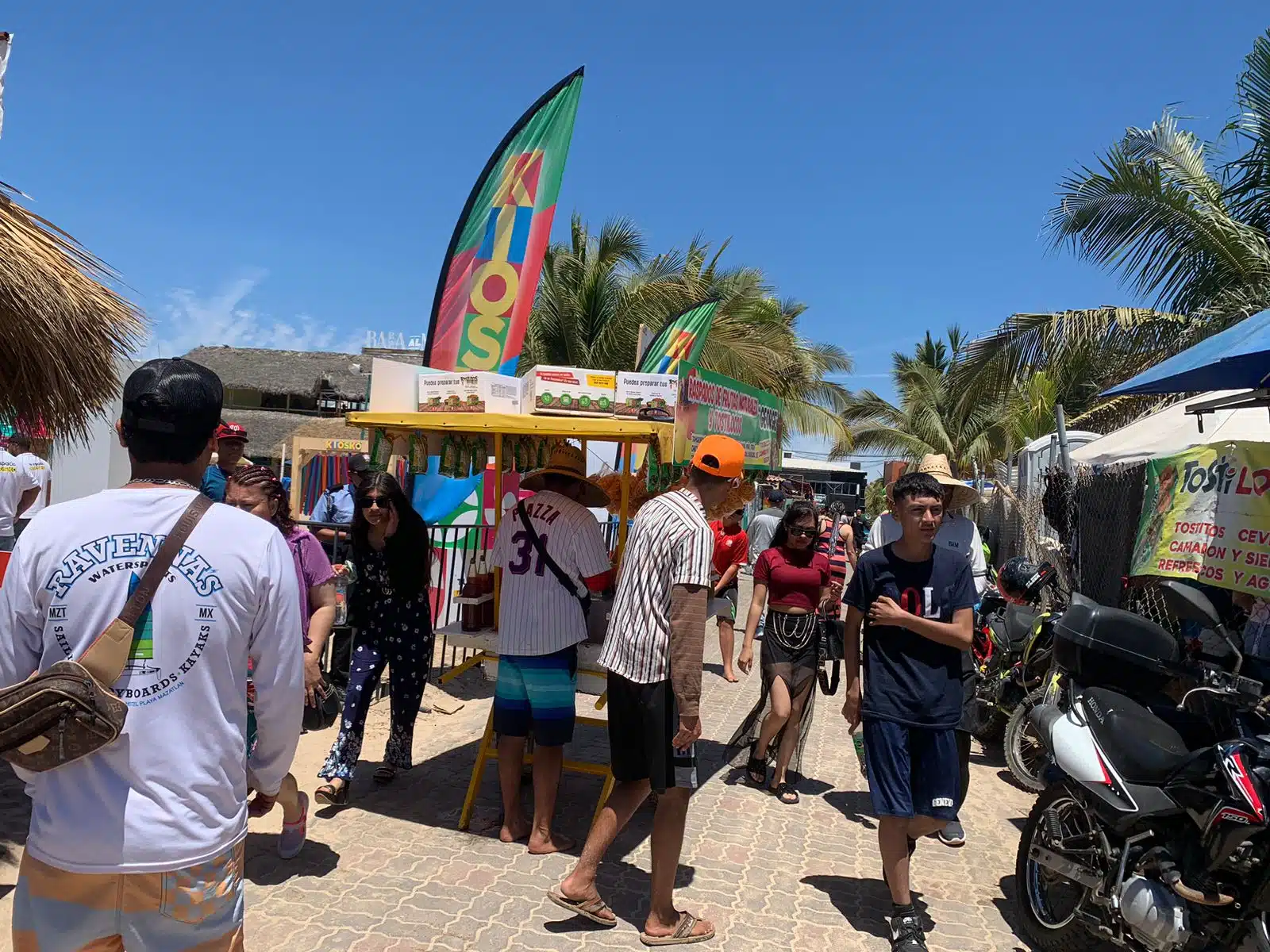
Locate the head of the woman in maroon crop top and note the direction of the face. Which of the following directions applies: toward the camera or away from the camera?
toward the camera

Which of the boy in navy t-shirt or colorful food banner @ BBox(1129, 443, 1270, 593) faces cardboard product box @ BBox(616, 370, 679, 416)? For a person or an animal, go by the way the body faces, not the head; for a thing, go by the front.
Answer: the colorful food banner

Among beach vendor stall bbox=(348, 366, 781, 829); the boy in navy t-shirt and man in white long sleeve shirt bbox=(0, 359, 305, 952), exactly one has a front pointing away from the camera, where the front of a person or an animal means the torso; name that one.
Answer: the man in white long sleeve shirt

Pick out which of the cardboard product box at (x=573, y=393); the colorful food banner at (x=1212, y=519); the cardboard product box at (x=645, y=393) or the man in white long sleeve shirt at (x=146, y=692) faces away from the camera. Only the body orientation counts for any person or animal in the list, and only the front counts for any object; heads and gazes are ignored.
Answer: the man in white long sleeve shirt

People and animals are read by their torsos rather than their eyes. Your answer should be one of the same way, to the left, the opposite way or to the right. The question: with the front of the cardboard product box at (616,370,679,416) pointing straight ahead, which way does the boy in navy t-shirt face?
the same way

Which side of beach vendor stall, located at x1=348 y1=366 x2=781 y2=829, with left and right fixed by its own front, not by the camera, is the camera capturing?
front

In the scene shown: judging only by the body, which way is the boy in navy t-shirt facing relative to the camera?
toward the camera

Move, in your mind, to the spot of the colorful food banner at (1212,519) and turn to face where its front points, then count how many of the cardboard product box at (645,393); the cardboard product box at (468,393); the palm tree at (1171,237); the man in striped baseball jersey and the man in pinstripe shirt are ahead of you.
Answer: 4

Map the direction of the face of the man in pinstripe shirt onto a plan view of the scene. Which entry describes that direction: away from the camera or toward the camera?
away from the camera

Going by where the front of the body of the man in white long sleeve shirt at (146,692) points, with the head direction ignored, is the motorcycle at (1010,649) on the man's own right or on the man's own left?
on the man's own right

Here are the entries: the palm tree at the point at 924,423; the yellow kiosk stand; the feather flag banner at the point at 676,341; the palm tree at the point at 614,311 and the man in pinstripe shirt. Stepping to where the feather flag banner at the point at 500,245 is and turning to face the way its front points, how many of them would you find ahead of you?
2

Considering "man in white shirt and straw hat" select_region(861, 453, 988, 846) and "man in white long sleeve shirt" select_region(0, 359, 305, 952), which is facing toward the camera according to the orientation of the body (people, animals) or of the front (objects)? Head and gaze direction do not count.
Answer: "man in white shirt and straw hat" select_region(861, 453, 988, 846)

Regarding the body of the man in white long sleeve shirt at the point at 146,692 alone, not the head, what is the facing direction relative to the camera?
away from the camera

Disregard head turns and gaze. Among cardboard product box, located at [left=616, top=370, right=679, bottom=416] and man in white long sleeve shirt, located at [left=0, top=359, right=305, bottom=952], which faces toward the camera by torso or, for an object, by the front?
the cardboard product box

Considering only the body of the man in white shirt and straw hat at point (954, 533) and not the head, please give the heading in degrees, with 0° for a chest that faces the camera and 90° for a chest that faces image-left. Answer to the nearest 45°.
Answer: approximately 0°

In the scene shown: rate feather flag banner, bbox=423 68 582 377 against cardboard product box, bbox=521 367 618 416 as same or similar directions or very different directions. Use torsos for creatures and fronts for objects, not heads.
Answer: same or similar directions

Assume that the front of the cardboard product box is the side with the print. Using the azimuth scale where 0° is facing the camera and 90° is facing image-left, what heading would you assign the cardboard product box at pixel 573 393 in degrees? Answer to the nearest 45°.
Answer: approximately 0°
